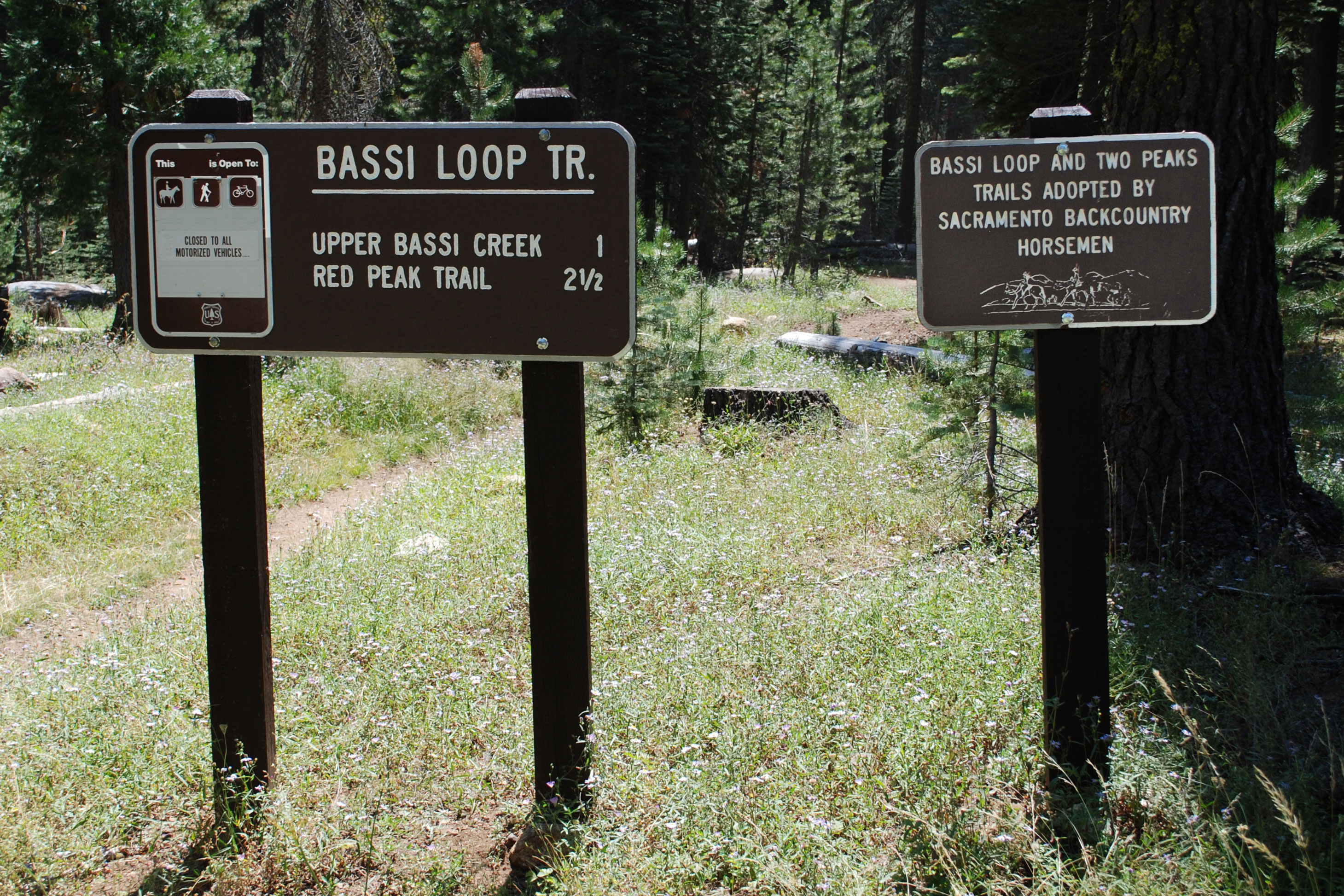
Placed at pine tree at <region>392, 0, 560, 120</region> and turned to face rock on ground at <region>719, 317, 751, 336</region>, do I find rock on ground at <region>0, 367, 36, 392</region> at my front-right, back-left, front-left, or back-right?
front-right

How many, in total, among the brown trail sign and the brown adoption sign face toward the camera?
2

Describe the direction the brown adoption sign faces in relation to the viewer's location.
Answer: facing the viewer

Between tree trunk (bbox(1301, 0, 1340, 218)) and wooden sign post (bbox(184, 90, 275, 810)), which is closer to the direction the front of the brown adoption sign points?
the wooden sign post

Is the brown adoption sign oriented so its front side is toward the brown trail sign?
no

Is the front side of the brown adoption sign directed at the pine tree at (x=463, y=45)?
no

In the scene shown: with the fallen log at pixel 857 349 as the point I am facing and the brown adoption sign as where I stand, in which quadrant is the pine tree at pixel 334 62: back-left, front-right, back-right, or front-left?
front-left

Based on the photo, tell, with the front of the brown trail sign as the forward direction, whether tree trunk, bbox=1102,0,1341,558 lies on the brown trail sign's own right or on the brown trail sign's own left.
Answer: on the brown trail sign's own left

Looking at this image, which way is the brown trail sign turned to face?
toward the camera

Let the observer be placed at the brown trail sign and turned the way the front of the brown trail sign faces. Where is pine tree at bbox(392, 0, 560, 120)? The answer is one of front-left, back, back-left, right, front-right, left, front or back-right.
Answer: back

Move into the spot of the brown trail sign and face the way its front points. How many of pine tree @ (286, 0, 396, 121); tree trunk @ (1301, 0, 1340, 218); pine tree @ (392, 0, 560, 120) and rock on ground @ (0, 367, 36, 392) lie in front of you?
0

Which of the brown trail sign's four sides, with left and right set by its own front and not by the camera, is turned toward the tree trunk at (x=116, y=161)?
back

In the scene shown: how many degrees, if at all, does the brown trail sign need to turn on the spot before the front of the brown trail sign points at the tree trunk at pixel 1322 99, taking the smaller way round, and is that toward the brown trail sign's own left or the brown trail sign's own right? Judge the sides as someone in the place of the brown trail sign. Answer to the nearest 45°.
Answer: approximately 135° to the brown trail sign's own left
